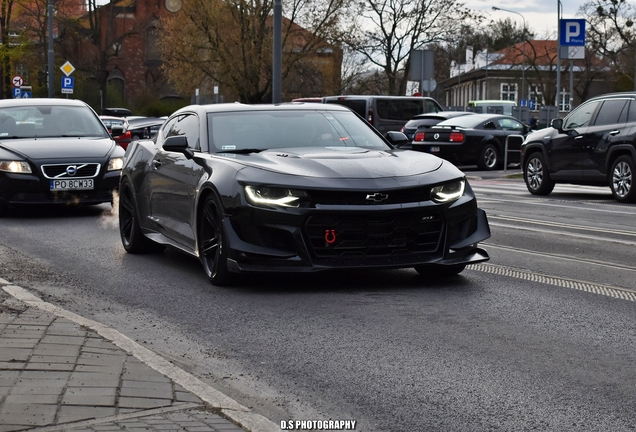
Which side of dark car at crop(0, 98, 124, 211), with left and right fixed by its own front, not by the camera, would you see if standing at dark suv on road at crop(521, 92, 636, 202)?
left

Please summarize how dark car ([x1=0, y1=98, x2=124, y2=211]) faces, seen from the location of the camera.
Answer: facing the viewer

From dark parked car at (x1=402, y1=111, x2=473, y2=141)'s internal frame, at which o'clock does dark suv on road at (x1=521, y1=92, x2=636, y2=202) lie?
dark suv on road at (x1=521, y1=92, x2=636, y2=202) is roughly at 4 o'clock from dark parked car at (x1=402, y1=111, x2=473, y2=141).

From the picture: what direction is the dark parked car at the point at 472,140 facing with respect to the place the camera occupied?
facing away from the viewer and to the right of the viewer

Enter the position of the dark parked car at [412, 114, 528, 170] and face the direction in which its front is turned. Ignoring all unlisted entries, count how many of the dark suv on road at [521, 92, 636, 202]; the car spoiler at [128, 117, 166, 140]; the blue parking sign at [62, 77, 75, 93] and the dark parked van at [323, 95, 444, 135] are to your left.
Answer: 3

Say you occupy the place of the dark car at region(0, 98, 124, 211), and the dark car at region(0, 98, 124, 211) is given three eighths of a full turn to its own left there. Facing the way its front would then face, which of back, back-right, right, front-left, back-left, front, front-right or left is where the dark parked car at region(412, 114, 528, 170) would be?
front

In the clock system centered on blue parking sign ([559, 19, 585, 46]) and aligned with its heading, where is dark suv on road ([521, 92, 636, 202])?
The dark suv on road is roughly at 12 o'clock from the blue parking sign.

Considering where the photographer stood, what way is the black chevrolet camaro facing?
facing the viewer and to the right of the viewer

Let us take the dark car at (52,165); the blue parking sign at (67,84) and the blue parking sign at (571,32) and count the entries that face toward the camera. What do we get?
3

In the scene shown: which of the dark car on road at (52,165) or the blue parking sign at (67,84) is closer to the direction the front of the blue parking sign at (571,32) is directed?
the dark car on road

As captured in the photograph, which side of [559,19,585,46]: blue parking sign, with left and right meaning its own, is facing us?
front

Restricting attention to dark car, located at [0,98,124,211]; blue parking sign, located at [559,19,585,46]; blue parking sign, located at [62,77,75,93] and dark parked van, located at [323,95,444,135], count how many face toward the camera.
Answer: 3

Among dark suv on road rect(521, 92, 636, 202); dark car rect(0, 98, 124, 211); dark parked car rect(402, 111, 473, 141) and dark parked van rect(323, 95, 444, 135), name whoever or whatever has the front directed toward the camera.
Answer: dark car rect(0, 98, 124, 211)

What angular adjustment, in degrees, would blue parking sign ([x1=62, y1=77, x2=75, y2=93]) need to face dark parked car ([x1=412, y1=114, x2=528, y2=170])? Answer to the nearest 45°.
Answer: approximately 45° to its left

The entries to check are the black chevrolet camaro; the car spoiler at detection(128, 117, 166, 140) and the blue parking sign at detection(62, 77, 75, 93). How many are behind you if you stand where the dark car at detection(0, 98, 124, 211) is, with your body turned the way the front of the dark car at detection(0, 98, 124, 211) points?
2
